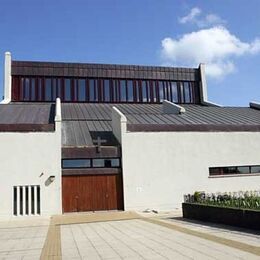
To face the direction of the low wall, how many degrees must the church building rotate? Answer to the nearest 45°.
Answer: approximately 45° to its left

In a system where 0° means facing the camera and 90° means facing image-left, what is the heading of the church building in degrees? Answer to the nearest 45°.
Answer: approximately 0°
